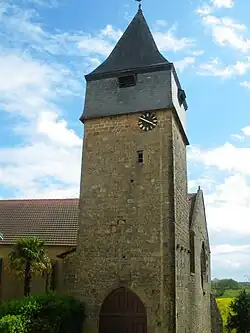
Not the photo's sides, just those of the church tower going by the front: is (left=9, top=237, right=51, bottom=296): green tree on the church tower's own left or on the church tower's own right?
on the church tower's own right

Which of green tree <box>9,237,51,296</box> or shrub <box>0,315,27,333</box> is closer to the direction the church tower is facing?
the shrub

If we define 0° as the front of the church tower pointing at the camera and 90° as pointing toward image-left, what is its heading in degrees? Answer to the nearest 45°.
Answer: approximately 0°

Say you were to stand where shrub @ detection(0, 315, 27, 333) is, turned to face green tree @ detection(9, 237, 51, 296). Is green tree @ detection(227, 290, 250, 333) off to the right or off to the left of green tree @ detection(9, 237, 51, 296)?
right

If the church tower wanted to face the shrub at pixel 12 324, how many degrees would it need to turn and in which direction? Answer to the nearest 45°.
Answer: approximately 45° to its right

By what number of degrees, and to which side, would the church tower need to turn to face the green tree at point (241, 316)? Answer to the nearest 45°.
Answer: approximately 135° to its left
